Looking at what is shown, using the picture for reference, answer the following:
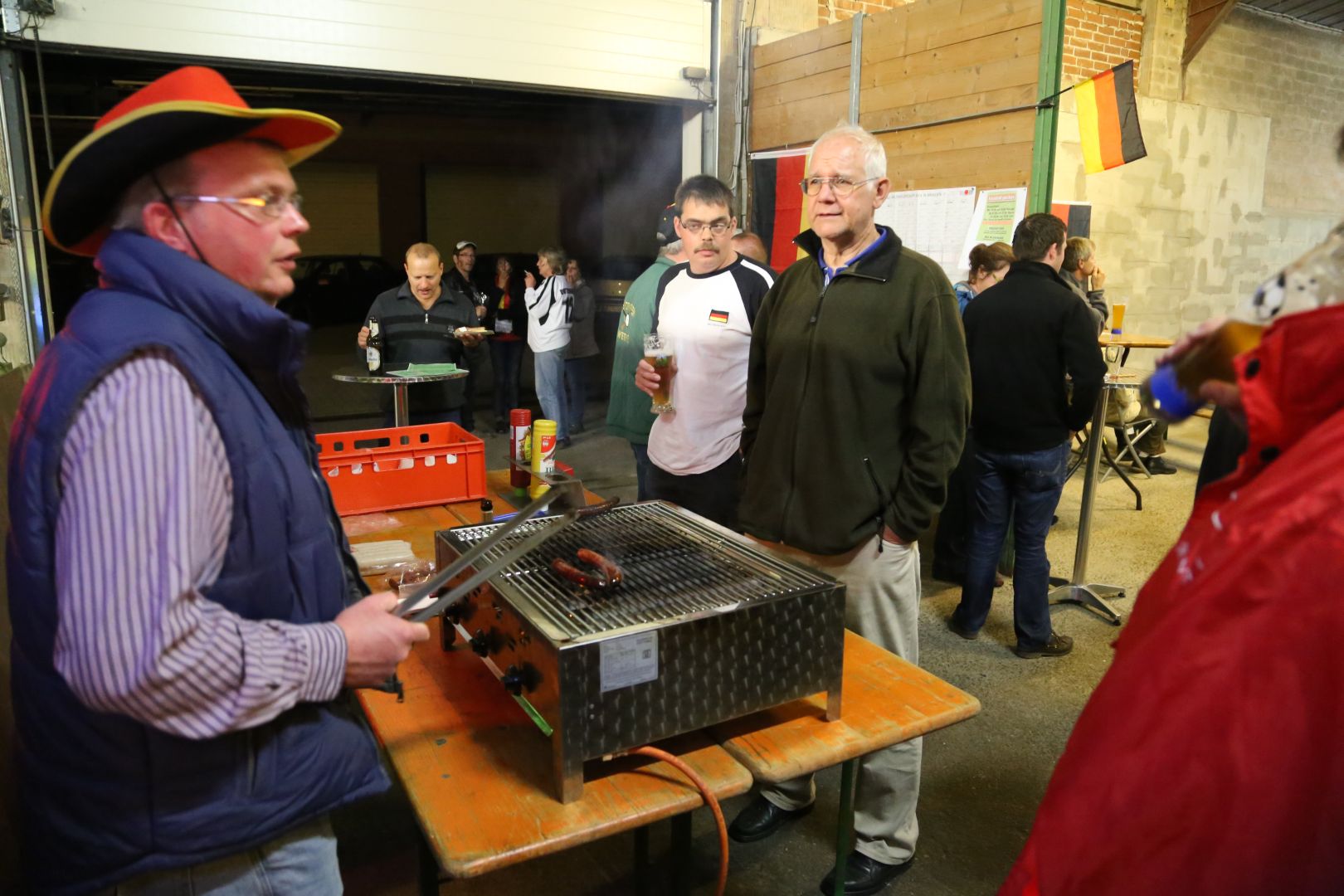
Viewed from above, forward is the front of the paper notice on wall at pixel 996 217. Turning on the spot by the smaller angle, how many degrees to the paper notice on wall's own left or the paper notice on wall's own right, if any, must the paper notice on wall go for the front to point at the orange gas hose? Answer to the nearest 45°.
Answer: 0° — it already faces it

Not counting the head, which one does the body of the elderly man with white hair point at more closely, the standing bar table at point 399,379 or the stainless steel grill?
the stainless steel grill

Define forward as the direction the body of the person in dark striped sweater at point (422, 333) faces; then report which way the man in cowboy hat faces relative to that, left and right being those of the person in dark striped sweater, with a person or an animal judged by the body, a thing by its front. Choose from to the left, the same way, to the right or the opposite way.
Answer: to the left

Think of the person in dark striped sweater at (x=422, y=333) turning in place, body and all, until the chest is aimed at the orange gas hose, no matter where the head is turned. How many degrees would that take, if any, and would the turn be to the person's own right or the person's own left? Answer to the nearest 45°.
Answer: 0° — they already face it

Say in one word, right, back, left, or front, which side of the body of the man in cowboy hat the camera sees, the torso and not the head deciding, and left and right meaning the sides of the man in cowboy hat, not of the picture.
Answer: right

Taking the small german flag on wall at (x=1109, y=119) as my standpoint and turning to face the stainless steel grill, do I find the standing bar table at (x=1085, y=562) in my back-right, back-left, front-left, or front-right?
front-left

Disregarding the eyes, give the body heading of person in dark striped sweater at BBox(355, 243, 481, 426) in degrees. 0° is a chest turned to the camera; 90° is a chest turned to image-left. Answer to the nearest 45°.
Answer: approximately 0°

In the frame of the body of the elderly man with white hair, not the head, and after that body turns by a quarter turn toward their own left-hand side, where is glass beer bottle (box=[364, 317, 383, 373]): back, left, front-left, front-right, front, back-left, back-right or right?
back

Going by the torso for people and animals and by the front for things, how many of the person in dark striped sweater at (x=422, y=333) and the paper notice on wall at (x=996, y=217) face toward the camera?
2

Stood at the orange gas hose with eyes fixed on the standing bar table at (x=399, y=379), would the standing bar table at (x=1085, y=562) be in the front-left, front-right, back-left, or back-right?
front-right

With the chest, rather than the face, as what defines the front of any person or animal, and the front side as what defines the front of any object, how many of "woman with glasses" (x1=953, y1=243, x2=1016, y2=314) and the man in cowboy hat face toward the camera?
0

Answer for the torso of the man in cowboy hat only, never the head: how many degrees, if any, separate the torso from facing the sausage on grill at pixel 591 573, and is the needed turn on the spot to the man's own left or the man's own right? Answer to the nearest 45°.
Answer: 0° — they already face it

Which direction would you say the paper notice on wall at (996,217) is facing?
toward the camera

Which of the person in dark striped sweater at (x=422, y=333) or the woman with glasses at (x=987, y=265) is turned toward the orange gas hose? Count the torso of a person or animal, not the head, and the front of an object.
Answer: the person in dark striped sweater

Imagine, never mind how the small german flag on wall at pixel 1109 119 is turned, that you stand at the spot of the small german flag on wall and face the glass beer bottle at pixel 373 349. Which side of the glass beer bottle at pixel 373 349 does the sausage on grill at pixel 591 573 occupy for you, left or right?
left
